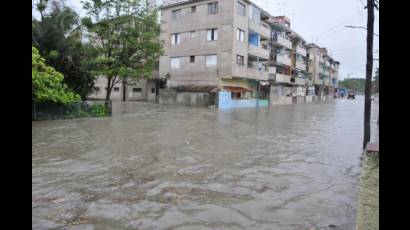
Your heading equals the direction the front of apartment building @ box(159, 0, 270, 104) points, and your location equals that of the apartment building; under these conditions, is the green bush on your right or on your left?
on your right

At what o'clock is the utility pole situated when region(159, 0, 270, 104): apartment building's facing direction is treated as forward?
The utility pole is roughly at 1 o'clock from the apartment building.

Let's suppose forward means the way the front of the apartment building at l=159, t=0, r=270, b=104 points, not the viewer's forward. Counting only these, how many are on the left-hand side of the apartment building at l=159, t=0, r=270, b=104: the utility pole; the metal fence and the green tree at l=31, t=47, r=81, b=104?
0

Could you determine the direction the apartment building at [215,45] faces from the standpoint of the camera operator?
facing the viewer and to the right of the viewer

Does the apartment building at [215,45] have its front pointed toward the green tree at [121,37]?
no

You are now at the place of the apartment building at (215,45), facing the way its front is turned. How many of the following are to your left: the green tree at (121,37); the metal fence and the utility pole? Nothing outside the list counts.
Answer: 0

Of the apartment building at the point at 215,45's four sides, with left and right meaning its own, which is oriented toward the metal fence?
right

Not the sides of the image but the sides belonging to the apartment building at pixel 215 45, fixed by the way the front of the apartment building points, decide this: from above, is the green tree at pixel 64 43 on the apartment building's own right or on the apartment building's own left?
on the apartment building's own right

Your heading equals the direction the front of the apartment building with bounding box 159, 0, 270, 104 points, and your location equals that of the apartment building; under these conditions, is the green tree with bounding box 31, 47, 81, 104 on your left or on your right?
on your right
